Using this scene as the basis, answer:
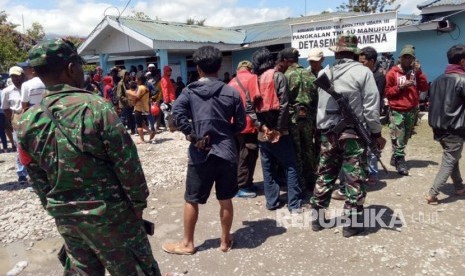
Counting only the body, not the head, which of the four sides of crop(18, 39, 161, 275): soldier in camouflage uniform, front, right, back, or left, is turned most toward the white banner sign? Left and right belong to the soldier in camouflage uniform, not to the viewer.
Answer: front

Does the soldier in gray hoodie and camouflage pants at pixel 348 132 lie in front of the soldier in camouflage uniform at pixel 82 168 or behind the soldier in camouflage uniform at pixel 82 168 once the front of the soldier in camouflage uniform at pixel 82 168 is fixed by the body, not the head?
in front

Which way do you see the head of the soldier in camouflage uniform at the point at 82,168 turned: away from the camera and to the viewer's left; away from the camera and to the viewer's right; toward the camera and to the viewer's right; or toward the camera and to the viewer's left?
away from the camera and to the viewer's right

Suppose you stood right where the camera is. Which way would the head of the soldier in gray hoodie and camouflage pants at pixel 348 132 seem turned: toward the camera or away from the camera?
away from the camera

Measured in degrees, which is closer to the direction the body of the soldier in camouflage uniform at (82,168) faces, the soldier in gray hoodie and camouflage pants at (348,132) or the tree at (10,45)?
the soldier in gray hoodie and camouflage pants

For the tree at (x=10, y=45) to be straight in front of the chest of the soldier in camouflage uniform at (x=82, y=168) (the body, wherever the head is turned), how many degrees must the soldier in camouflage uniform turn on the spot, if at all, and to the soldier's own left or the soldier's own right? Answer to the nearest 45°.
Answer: approximately 45° to the soldier's own left

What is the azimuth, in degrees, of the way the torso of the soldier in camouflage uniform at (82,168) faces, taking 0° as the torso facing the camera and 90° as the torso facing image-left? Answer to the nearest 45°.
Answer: approximately 225°
